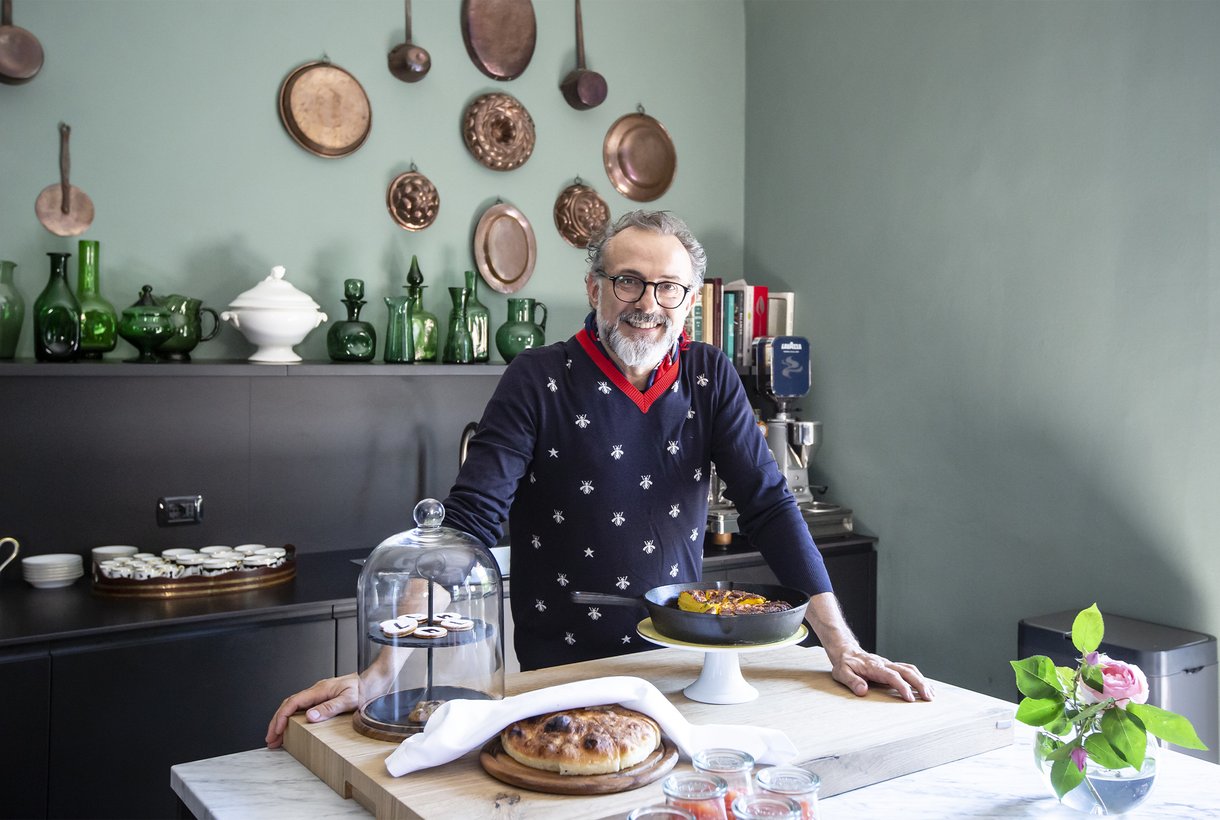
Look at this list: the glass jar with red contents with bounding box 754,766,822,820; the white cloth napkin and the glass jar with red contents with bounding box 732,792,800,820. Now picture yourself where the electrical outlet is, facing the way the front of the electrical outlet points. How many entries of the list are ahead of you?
3

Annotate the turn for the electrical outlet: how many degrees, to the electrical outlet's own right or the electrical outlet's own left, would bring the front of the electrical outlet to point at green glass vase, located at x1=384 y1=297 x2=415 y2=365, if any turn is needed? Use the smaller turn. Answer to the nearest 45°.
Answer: approximately 90° to the electrical outlet's own left

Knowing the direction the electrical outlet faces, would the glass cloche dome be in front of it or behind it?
in front

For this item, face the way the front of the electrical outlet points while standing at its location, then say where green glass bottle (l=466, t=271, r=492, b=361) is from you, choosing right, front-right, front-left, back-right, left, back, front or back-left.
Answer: left

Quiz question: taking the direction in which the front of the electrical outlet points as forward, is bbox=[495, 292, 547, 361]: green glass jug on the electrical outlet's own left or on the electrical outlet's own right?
on the electrical outlet's own left

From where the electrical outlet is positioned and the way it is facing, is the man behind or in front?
in front

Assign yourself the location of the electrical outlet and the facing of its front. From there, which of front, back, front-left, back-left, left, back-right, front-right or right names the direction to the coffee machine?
left

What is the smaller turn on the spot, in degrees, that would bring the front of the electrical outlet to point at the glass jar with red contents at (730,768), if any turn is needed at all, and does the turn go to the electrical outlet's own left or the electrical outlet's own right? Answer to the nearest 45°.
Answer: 0° — it already faces it

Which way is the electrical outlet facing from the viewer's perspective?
toward the camera

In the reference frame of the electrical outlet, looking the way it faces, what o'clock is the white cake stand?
The white cake stand is roughly at 11 o'clock from the electrical outlet.

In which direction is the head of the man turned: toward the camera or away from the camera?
toward the camera
